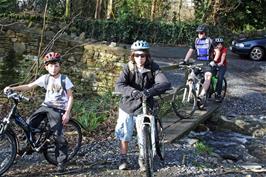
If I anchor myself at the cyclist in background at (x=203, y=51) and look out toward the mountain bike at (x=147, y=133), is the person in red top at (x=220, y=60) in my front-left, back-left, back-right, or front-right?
back-left

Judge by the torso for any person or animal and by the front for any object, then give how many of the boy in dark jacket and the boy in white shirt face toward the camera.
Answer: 2

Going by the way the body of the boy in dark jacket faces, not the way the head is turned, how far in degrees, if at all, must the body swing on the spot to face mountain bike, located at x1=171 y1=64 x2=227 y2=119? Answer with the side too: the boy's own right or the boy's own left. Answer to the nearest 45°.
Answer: approximately 180°

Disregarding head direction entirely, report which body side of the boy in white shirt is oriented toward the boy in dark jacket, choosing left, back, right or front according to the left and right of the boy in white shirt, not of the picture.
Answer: left

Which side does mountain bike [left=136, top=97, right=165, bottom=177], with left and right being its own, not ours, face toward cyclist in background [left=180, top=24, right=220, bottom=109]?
back

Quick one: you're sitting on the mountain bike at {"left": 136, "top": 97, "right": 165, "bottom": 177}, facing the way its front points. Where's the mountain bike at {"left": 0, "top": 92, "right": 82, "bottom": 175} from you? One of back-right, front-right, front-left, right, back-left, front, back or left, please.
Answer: right

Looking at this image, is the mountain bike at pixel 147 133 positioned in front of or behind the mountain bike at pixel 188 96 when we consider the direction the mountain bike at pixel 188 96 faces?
in front

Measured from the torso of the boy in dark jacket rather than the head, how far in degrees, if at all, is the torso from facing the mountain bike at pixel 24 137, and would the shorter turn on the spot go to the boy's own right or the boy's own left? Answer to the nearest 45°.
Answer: approximately 90° to the boy's own right

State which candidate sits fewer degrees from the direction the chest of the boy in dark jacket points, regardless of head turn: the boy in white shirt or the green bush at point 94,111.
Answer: the boy in white shirt

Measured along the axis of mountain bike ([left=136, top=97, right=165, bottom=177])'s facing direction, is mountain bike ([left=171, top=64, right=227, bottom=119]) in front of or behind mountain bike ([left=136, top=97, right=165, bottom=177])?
behind

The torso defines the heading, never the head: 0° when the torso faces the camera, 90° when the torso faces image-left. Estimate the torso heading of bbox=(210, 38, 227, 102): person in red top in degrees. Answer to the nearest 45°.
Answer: approximately 45°
